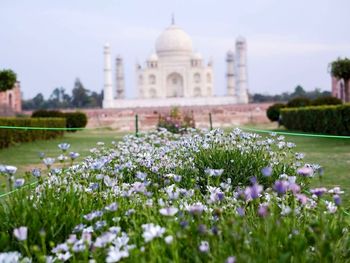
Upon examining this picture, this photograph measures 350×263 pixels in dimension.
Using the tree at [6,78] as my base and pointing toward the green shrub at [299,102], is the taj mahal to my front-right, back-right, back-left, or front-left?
front-left

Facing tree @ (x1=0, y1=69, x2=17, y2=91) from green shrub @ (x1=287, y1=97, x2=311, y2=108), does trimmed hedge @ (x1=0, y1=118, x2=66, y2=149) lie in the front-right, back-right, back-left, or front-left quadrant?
front-left

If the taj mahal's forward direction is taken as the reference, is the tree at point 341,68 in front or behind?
in front

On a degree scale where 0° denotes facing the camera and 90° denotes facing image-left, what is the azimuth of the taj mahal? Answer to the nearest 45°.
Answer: approximately 0°

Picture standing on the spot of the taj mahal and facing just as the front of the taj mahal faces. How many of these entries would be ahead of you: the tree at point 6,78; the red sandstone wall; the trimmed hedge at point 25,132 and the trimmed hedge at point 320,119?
4

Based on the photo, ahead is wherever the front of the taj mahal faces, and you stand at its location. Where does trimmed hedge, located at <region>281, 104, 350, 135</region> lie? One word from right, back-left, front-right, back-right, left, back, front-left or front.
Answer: front

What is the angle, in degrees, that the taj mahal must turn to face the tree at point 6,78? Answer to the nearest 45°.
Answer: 0° — it already faces it

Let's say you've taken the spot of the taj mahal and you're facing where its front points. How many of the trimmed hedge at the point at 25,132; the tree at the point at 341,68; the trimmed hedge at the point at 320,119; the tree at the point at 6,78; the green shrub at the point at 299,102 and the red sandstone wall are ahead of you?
6

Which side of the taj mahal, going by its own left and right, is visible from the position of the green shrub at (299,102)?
front

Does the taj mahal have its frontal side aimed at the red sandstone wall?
yes

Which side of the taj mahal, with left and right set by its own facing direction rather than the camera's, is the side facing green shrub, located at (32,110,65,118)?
front

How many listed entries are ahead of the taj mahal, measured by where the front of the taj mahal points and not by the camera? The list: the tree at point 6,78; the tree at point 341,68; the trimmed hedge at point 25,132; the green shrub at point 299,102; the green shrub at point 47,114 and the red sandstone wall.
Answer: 6

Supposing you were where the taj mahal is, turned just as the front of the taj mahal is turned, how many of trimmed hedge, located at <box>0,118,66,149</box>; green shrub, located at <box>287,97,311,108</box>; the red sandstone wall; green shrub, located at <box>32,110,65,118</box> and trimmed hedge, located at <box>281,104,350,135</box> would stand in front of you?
5

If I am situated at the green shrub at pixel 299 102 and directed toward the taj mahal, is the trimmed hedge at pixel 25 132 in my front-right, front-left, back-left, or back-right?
back-left
